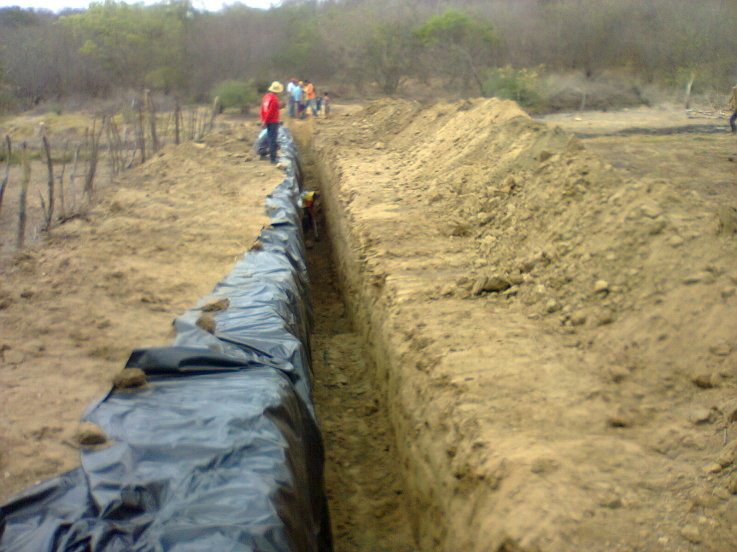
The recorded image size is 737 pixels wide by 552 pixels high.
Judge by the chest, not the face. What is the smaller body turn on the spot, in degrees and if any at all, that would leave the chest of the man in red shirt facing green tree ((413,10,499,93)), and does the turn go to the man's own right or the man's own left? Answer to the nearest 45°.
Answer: approximately 45° to the man's own left

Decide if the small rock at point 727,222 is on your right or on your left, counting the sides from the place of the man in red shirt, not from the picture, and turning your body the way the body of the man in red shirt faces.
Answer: on your right

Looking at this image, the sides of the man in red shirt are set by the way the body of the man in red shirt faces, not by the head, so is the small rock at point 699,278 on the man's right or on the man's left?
on the man's right

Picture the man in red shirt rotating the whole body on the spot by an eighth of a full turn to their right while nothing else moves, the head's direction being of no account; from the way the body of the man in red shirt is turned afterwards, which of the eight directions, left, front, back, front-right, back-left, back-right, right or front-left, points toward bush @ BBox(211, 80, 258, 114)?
back-left

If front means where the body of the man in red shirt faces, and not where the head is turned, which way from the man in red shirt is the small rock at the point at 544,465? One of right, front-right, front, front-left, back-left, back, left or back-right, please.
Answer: right

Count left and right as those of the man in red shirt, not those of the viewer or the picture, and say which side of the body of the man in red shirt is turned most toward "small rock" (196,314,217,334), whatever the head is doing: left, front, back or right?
right

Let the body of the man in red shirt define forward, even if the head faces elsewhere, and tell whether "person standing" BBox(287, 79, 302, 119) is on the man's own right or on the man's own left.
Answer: on the man's own left

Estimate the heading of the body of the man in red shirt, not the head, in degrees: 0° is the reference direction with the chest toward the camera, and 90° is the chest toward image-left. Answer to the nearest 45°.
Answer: approximately 270°

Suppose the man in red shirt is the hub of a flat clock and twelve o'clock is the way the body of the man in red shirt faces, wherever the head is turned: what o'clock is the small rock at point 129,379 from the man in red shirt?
The small rock is roughly at 3 o'clock from the man in red shirt.
